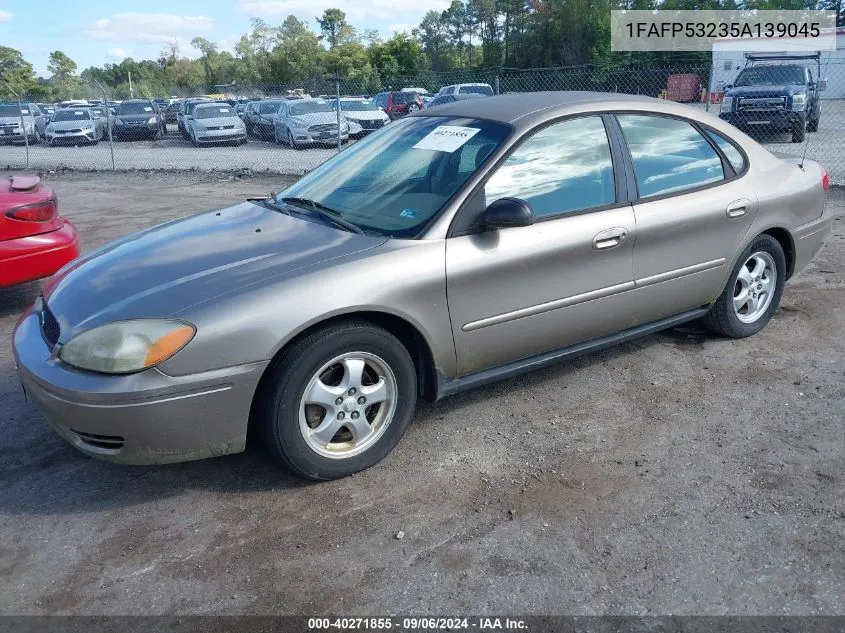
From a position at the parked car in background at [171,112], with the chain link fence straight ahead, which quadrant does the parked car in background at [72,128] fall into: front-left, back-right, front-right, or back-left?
front-right

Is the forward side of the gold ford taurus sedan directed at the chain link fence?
no

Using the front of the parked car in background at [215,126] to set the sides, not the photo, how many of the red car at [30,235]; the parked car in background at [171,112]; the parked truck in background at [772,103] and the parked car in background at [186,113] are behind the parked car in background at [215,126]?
2

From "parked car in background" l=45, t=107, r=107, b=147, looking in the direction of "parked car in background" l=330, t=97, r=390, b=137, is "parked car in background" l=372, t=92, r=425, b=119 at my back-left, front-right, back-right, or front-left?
front-left

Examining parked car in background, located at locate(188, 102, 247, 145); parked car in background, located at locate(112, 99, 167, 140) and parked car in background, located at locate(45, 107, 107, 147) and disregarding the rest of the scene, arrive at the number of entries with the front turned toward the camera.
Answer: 3

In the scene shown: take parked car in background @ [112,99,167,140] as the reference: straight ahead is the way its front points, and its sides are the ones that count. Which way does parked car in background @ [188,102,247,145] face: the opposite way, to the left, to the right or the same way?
the same way

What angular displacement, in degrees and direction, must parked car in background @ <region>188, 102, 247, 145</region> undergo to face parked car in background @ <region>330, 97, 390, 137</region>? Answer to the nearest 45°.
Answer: approximately 90° to its left

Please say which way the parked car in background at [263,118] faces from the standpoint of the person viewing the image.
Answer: facing the viewer and to the left of the viewer

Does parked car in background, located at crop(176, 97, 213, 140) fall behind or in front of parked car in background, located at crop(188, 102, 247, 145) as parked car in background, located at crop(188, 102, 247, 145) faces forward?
behind

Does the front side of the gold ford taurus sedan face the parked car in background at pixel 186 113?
no

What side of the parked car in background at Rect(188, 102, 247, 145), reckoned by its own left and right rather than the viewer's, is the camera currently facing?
front

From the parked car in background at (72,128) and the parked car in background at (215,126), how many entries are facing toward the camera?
2

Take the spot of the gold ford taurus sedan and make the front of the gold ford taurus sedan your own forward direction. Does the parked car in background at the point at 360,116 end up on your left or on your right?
on your right

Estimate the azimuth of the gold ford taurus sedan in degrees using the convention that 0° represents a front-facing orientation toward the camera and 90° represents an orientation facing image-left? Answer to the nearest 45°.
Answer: approximately 45°

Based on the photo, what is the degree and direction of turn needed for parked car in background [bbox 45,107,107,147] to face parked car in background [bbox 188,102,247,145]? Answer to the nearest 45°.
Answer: approximately 45° to its left

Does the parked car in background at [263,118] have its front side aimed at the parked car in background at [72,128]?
no
